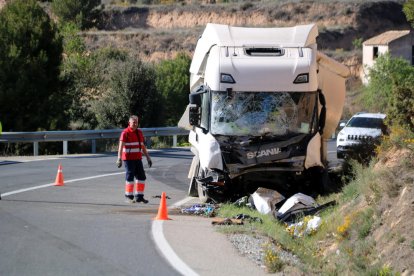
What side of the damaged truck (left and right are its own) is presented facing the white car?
back

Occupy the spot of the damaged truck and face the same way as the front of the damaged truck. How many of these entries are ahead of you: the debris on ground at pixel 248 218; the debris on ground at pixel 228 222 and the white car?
2

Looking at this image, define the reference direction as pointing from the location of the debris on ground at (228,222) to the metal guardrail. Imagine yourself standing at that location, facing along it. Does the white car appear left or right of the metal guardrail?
right

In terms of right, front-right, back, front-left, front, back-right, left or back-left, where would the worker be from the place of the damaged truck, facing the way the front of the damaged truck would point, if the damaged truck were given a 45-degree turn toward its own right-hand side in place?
front-right

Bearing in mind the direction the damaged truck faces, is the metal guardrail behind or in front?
behind

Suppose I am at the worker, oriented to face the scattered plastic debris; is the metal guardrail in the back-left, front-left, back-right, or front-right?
back-left

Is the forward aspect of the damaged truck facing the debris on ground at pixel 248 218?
yes

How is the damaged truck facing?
toward the camera

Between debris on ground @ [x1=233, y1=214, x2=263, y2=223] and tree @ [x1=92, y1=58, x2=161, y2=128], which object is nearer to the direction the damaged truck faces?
the debris on ground

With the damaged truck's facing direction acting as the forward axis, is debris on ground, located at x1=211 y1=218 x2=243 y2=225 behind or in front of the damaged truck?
in front
